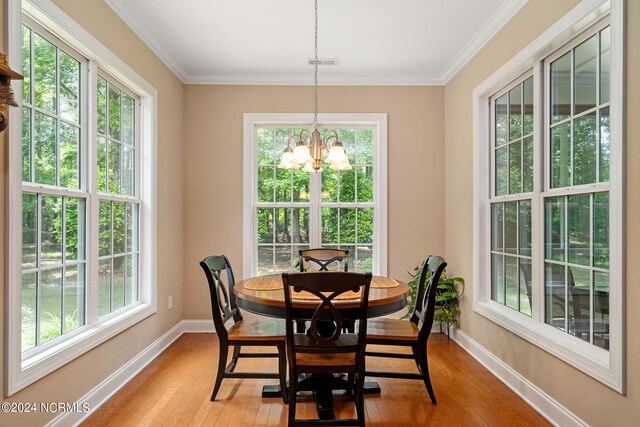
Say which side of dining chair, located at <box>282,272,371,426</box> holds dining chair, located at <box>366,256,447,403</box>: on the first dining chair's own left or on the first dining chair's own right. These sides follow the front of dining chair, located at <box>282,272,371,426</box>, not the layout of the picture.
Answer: on the first dining chair's own right

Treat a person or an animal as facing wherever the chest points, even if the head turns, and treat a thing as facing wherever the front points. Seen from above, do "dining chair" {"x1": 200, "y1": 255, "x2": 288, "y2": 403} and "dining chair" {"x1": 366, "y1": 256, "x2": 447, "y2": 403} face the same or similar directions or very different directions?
very different directions

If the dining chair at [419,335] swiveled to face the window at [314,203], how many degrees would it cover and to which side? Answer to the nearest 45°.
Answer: approximately 45° to its right

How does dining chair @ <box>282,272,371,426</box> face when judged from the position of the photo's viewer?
facing away from the viewer

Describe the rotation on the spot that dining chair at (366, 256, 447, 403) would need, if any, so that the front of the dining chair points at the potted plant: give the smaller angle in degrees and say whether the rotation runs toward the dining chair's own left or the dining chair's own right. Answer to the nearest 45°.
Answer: approximately 90° to the dining chair's own right

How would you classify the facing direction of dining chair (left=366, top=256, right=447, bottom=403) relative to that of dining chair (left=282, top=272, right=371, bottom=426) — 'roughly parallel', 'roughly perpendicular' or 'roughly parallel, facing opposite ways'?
roughly perpendicular

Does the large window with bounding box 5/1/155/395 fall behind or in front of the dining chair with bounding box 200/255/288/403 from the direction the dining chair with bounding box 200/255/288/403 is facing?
behind

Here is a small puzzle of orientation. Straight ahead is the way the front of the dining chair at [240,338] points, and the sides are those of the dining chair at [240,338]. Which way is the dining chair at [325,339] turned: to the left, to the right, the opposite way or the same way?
to the left

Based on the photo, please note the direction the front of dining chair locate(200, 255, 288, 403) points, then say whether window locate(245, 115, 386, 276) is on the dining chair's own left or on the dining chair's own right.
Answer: on the dining chair's own left

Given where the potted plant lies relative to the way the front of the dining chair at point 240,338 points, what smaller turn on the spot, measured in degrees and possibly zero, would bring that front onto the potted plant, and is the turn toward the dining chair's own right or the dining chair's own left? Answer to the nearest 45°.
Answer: approximately 45° to the dining chair's own left

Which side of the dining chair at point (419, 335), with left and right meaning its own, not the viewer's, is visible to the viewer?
left

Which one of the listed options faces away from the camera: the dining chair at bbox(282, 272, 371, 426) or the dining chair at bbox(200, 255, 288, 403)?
the dining chair at bbox(282, 272, 371, 426)

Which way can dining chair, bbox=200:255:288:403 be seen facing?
to the viewer's right
